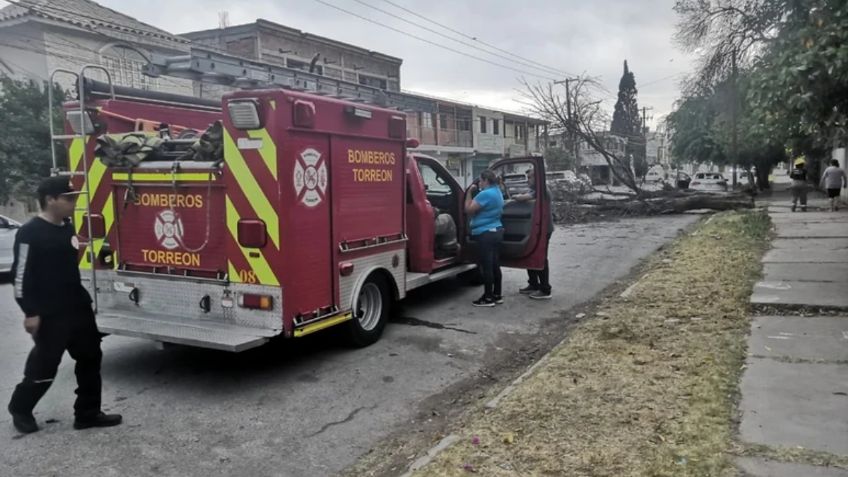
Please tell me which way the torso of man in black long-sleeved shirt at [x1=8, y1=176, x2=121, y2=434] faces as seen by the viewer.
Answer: to the viewer's right

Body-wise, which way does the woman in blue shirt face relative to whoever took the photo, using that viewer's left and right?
facing to the left of the viewer

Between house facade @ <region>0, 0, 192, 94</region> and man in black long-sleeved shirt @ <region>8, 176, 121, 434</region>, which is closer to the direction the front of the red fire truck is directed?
the house facade

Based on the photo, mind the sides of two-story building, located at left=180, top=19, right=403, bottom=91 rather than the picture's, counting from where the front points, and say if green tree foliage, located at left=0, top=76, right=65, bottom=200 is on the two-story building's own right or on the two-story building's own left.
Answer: on the two-story building's own right

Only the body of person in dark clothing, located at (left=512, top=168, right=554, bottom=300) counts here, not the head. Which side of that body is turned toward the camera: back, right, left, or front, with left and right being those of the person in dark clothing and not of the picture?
left

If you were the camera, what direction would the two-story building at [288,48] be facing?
facing the viewer and to the right of the viewer

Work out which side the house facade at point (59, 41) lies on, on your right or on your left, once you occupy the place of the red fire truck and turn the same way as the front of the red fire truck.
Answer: on your left

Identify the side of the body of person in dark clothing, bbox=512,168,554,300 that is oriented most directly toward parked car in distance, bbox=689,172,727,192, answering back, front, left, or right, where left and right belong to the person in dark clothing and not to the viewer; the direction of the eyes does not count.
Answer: right

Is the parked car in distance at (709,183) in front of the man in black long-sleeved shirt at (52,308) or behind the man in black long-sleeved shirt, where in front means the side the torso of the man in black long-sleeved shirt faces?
in front

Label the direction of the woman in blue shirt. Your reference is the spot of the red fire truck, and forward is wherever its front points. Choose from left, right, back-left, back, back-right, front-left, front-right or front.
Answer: front

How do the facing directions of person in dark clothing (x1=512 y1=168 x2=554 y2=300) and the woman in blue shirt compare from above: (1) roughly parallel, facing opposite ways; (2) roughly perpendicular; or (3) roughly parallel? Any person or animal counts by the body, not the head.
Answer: roughly parallel

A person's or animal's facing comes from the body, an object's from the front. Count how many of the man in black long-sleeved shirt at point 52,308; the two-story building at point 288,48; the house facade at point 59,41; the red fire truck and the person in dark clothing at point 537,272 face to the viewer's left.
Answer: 1

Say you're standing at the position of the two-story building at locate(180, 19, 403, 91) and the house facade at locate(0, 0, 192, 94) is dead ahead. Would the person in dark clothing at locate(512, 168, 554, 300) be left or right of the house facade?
left

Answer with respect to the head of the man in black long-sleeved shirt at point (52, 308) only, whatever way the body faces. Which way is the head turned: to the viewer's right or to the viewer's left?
to the viewer's right

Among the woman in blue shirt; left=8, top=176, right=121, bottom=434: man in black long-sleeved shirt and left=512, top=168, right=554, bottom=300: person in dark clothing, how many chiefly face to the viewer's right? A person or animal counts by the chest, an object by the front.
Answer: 1
